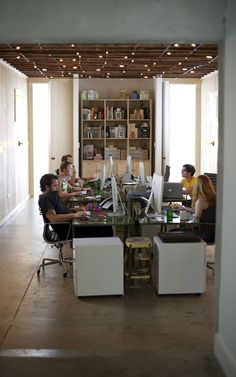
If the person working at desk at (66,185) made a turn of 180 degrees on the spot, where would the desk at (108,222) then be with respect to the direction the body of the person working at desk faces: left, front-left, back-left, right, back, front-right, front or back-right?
left

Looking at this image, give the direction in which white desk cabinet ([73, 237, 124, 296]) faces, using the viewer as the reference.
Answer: facing to the left of the viewer

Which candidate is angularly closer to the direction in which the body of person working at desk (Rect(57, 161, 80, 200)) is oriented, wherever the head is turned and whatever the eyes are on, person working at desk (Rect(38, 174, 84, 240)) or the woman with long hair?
the woman with long hair

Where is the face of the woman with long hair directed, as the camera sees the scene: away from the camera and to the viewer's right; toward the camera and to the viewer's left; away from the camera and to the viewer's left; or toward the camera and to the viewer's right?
away from the camera and to the viewer's left

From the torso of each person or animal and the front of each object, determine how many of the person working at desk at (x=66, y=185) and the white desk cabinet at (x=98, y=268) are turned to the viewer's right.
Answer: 1

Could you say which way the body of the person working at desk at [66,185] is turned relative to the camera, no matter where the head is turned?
to the viewer's right

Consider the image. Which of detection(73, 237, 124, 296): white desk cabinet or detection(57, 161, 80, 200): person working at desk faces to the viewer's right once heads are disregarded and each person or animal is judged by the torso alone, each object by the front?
the person working at desk

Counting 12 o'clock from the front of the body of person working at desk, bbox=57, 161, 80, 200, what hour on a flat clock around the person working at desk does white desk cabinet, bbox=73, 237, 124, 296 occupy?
The white desk cabinet is roughly at 3 o'clock from the person working at desk.

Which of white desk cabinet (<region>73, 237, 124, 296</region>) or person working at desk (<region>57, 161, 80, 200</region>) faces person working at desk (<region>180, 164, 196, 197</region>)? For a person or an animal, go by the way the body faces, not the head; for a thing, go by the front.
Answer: person working at desk (<region>57, 161, 80, 200</region>)

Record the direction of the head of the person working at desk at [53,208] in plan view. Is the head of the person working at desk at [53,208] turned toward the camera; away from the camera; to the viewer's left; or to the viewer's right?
to the viewer's right

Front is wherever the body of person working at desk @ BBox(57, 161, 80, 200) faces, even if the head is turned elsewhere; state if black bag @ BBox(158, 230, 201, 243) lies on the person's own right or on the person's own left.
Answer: on the person's own right

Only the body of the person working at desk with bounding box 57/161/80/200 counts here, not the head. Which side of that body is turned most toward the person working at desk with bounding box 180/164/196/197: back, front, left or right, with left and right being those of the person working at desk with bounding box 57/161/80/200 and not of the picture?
front

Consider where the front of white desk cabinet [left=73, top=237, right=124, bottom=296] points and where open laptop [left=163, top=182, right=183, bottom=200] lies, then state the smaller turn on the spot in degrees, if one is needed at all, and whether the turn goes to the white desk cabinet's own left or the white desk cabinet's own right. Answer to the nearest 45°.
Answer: approximately 135° to the white desk cabinet's own right
